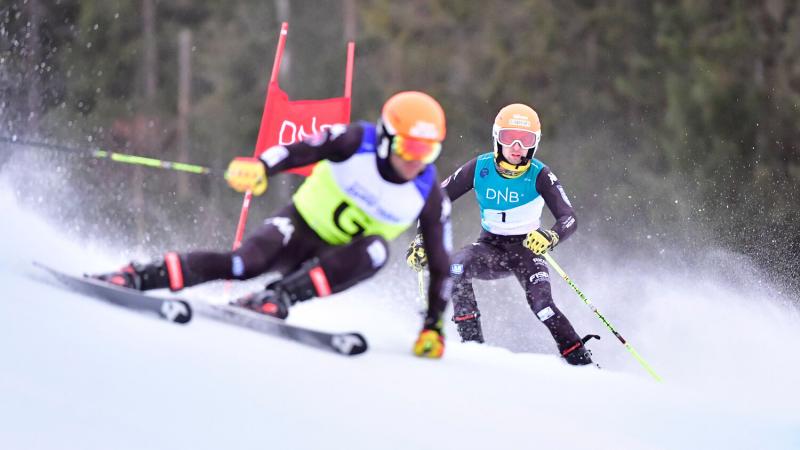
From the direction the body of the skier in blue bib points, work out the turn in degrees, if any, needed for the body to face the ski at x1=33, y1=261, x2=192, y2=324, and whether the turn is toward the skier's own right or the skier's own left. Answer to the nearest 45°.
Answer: approximately 45° to the skier's own right

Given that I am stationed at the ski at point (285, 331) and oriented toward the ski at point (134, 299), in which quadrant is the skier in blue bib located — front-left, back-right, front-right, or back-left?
back-right

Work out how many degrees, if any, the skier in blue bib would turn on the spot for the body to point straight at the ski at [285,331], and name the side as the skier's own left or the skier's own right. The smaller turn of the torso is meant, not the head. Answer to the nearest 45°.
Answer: approximately 45° to the skier's own right

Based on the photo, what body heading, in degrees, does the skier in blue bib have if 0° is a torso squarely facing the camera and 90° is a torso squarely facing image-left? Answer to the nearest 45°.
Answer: approximately 0°
